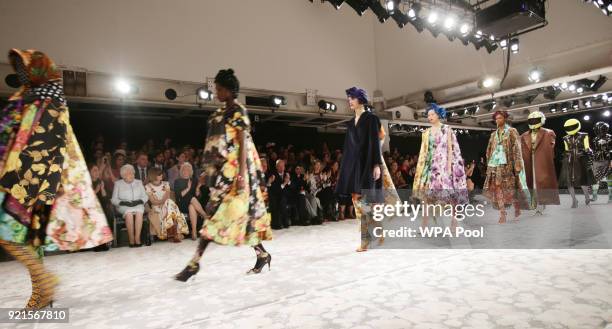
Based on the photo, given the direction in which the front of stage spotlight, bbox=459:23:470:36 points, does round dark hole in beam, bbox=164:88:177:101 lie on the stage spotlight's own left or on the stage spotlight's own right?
on the stage spotlight's own right

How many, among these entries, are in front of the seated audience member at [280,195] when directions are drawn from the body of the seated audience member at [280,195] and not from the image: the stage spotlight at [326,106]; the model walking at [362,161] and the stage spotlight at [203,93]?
1

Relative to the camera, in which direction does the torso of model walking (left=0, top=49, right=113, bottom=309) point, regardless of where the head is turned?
to the viewer's left

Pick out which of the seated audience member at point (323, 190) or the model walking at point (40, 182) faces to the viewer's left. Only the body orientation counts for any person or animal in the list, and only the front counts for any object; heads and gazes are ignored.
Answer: the model walking

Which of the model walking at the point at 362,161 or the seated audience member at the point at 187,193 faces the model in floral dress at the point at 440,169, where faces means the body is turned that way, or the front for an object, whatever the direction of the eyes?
the seated audience member

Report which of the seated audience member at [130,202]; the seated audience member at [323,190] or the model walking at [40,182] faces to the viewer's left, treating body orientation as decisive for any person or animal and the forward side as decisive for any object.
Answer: the model walking

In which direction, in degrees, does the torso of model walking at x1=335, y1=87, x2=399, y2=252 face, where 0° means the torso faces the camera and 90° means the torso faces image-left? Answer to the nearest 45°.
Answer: approximately 45°

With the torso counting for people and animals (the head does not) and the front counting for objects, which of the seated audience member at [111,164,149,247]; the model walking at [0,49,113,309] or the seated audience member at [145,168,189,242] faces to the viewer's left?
the model walking

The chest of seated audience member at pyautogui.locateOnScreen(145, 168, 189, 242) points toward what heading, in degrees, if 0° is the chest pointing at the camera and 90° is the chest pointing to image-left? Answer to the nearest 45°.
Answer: approximately 315°
